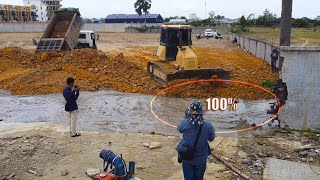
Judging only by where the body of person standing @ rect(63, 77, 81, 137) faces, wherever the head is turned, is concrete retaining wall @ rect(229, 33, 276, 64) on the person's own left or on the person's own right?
on the person's own left

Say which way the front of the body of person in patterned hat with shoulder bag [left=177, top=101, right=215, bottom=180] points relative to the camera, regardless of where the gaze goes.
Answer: away from the camera

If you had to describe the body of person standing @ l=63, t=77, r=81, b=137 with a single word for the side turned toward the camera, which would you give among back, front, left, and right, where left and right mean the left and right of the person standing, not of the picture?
right

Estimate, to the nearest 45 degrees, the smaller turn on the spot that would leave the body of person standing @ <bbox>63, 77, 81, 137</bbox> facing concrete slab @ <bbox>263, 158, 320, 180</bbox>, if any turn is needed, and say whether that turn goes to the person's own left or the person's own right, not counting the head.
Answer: approximately 45° to the person's own right

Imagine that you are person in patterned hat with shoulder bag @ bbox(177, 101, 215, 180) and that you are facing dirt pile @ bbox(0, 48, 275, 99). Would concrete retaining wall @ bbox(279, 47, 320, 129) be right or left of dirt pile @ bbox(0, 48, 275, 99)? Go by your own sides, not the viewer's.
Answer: right

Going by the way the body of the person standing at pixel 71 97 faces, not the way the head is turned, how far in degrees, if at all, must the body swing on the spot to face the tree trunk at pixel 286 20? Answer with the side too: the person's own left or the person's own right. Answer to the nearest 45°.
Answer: approximately 45° to the person's own left

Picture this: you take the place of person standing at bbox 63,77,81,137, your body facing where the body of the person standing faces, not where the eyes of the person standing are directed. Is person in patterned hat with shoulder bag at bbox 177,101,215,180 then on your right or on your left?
on your right
